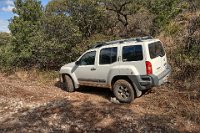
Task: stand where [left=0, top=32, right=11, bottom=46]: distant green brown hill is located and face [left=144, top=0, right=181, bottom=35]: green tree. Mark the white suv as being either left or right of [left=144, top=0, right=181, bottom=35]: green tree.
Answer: right

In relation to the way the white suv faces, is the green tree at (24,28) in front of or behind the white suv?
in front

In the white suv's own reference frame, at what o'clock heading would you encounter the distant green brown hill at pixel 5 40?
The distant green brown hill is roughly at 12 o'clock from the white suv.

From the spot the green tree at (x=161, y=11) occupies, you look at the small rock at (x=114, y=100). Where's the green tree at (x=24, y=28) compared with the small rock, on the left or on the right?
right

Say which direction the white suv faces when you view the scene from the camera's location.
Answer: facing away from the viewer and to the left of the viewer
